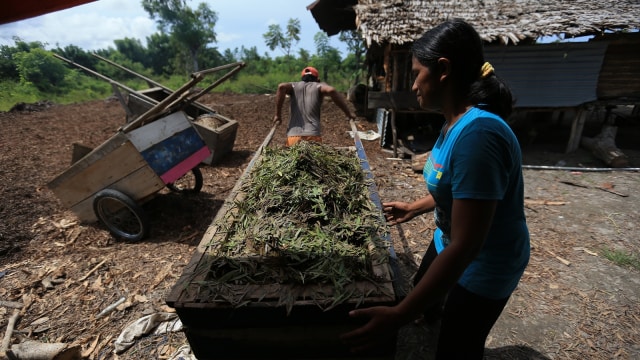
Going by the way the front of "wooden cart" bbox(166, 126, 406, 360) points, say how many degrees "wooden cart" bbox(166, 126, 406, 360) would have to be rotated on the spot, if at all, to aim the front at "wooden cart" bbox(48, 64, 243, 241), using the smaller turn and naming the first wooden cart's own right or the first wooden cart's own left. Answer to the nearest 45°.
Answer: approximately 45° to the first wooden cart's own left

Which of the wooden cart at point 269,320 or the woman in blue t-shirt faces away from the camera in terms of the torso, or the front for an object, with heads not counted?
the wooden cart

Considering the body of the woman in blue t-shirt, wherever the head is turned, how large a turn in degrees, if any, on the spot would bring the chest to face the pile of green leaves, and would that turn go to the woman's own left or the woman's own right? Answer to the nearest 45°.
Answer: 0° — they already face it

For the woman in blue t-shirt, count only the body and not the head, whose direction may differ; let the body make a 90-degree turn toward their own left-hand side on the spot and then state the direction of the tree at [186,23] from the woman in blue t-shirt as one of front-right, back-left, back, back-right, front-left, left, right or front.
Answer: back-right

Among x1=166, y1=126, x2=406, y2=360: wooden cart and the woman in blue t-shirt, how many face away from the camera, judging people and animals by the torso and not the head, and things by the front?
1

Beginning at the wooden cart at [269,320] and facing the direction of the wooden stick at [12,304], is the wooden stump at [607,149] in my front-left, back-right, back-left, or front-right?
back-right

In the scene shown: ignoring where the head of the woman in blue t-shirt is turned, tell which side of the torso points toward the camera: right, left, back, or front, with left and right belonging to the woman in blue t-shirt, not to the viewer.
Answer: left

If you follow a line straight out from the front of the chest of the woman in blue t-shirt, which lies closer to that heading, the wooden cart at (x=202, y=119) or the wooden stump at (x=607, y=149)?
the wooden cart

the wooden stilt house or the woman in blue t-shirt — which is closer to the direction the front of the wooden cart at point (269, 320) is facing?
the wooden stilt house

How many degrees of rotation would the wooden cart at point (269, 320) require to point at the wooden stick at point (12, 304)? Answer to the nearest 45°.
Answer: approximately 45° to its left

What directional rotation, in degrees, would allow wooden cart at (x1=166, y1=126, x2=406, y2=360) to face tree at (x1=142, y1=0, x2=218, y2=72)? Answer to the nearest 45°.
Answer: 0° — it already faces it

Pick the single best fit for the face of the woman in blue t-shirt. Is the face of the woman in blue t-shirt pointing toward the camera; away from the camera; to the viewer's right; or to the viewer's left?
to the viewer's left

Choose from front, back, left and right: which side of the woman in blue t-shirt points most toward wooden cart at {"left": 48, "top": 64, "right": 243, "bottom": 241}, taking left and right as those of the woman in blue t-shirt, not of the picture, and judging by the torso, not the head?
front

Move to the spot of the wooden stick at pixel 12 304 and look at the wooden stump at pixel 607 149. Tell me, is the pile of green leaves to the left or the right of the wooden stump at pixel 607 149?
right

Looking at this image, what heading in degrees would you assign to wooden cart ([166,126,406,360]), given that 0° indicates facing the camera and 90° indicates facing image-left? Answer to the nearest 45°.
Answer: approximately 180°

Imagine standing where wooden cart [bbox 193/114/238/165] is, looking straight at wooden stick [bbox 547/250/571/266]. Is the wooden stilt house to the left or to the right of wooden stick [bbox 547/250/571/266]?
left
